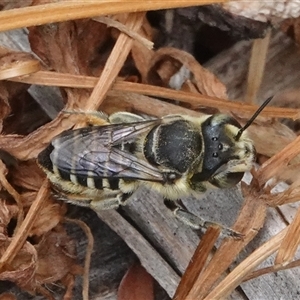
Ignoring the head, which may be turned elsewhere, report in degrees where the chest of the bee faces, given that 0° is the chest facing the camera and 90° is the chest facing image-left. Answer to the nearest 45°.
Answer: approximately 270°

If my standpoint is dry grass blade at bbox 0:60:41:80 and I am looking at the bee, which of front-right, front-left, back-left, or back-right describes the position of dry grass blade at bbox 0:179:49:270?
front-right
